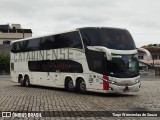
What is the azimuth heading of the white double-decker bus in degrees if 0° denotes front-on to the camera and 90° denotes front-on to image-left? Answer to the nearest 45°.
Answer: approximately 315°
